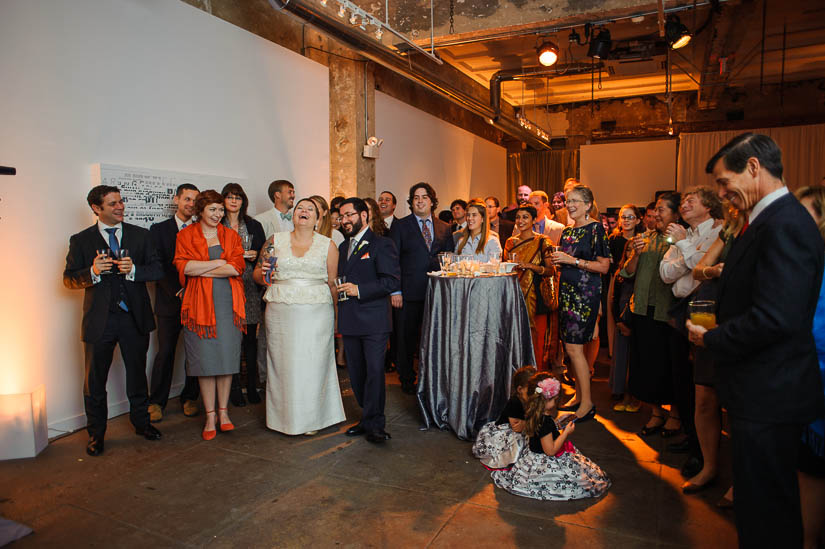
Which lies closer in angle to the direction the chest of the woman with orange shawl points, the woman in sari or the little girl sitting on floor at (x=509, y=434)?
the little girl sitting on floor

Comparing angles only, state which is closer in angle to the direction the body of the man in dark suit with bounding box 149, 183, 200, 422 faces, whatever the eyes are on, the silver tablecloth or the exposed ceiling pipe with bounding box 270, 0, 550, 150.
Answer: the silver tablecloth

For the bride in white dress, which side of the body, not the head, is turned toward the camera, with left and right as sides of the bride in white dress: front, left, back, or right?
front

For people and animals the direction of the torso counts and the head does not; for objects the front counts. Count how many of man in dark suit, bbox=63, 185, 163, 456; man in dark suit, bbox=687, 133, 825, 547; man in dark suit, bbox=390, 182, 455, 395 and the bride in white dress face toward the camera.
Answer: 3

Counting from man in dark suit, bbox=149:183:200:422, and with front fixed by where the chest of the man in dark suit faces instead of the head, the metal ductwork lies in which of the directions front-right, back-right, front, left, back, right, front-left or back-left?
left

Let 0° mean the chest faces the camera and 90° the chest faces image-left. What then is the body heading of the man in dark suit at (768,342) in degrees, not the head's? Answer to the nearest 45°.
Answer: approximately 90°

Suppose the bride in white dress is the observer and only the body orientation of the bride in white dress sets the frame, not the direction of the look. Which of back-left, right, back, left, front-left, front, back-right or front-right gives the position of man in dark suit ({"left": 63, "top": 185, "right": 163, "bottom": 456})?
right

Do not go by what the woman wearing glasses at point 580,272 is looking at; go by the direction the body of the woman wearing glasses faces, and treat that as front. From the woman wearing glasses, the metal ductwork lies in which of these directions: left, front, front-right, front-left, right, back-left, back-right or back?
back-right

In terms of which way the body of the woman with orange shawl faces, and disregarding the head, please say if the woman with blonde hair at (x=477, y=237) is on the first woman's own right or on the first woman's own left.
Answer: on the first woman's own left

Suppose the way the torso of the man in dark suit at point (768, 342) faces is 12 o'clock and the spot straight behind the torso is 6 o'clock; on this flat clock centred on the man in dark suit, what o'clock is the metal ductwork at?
The metal ductwork is roughly at 2 o'clock from the man in dark suit.

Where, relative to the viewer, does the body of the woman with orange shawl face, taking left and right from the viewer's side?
facing the viewer

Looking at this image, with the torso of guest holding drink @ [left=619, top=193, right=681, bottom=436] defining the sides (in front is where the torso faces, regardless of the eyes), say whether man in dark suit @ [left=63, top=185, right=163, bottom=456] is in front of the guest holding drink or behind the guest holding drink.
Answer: in front

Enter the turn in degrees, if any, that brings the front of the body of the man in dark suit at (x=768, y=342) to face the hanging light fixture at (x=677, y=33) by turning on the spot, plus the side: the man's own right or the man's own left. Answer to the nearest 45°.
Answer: approximately 90° to the man's own right

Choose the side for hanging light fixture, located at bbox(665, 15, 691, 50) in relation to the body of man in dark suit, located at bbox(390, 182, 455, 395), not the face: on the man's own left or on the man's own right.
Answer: on the man's own left

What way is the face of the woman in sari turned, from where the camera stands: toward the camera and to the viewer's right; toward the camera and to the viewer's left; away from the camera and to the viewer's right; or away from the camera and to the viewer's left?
toward the camera and to the viewer's left
